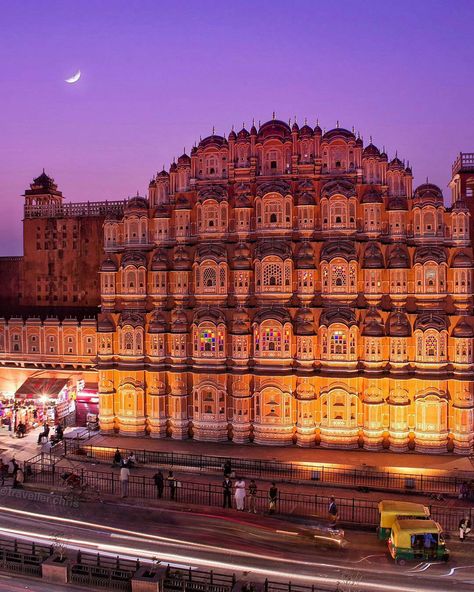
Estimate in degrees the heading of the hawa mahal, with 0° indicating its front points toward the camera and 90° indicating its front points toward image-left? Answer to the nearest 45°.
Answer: approximately 0°

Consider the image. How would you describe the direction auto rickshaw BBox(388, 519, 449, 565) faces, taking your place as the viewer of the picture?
facing to the right of the viewer

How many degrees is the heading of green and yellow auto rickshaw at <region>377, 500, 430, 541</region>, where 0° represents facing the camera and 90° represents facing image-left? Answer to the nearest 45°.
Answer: approximately 270°

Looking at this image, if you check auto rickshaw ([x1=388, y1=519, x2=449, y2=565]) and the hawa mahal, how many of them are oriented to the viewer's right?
1

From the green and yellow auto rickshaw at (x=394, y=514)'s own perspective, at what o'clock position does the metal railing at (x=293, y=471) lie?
The metal railing is roughly at 8 o'clock from the green and yellow auto rickshaw.

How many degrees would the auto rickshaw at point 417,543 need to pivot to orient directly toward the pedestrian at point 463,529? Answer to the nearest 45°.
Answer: approximately 45° to its left

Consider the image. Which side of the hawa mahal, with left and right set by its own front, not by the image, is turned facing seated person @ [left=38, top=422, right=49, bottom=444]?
right

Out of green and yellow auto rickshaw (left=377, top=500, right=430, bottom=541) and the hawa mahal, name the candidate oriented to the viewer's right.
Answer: the green and yellow auto rickshaw

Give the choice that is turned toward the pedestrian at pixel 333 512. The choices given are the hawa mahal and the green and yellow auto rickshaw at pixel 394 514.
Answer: the hawa mahal
